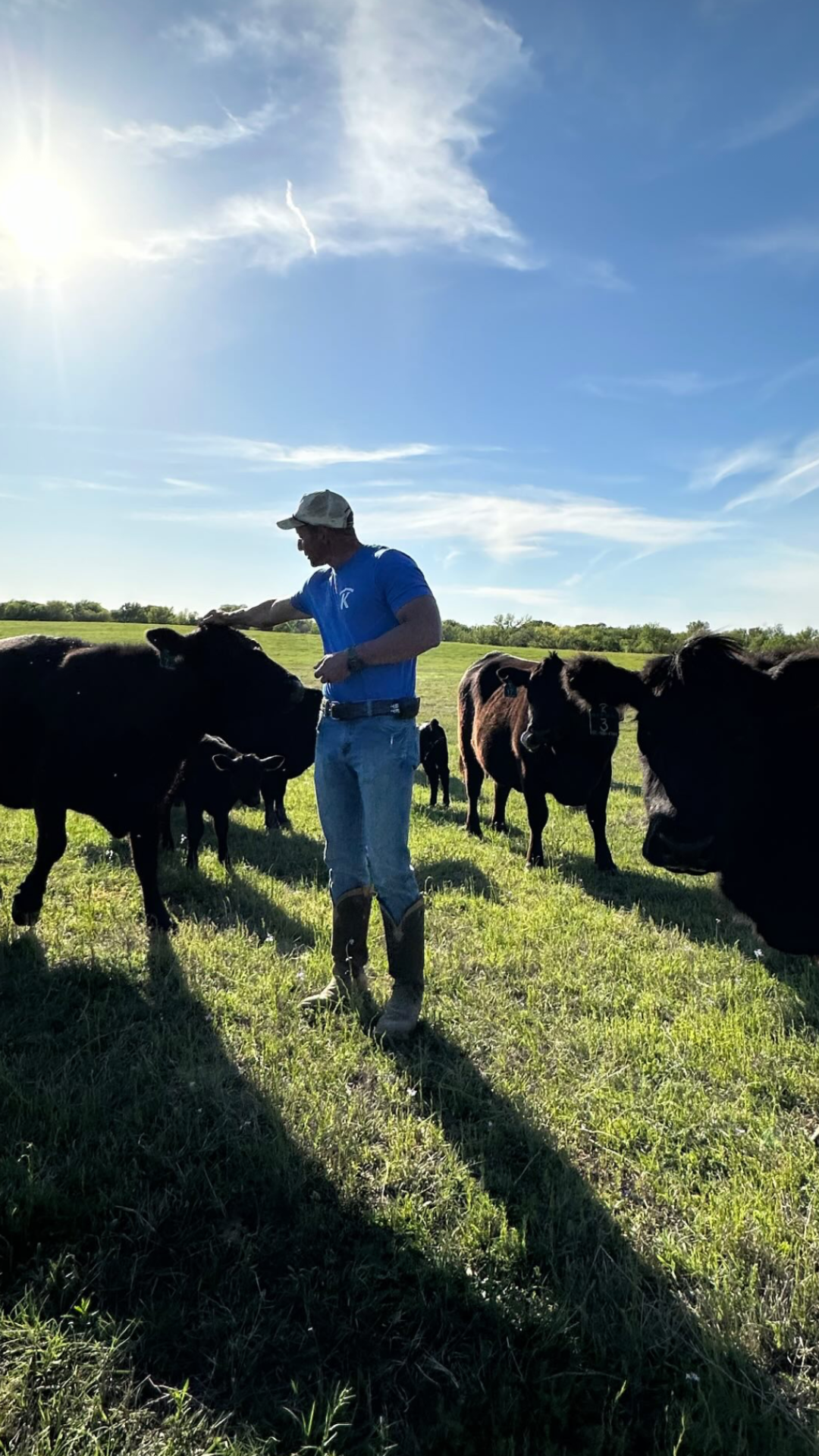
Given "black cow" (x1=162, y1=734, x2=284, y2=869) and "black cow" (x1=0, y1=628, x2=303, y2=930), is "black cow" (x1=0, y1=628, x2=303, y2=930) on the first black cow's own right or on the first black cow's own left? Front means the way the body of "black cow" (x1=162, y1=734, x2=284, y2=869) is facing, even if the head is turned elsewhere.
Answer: on the first black cow's own right

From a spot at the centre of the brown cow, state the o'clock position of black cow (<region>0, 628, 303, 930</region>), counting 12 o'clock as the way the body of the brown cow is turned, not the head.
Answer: The black cow is roughly at 3 o'clock from the brown cow.

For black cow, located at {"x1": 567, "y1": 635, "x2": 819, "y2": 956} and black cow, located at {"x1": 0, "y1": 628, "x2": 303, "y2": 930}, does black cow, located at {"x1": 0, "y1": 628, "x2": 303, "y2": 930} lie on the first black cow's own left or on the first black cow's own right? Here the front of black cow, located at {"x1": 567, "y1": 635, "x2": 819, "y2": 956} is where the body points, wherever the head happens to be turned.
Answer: on the first black cow's own right

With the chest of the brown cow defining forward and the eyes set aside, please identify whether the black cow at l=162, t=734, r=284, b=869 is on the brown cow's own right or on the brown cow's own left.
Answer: on the brown cow's own right

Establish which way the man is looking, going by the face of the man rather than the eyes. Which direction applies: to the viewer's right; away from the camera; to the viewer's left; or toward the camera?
to the viewer's left

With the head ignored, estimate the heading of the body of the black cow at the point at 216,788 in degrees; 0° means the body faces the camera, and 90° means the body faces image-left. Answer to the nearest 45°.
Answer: approximately 315°

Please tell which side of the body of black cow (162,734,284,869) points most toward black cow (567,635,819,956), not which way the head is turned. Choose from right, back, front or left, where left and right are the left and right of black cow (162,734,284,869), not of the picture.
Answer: front

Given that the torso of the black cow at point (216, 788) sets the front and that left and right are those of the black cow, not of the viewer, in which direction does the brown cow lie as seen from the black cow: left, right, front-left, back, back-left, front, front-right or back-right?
front-left

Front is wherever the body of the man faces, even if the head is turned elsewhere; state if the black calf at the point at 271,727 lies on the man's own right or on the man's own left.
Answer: on the man's own right

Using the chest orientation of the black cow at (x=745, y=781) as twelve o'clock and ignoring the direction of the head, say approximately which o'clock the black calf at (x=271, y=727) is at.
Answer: The black calf is roughly at 2 o'clock from the black cow.

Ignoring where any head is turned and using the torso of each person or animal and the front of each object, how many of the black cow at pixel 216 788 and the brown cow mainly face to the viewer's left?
0

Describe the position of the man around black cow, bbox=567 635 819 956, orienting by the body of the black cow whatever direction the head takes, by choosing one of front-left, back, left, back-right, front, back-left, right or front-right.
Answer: front-right

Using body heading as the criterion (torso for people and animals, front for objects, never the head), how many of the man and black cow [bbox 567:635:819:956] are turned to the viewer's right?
0

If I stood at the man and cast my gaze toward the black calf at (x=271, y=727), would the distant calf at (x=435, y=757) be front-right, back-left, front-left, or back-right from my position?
front-right
